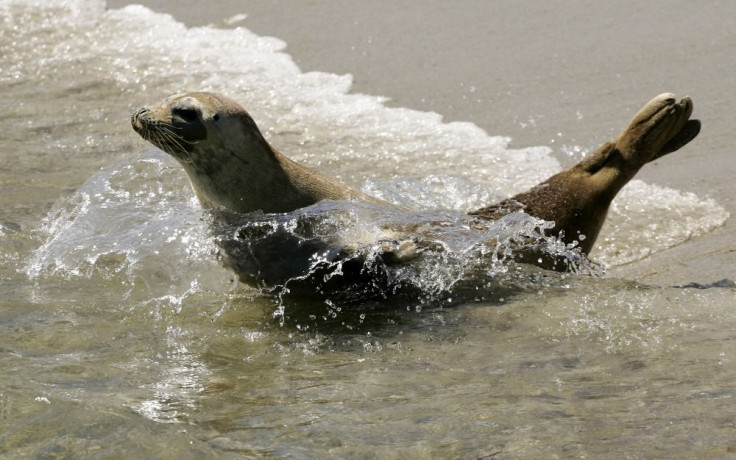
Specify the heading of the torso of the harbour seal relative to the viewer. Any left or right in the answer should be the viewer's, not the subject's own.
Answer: facing to the left of the viewer
